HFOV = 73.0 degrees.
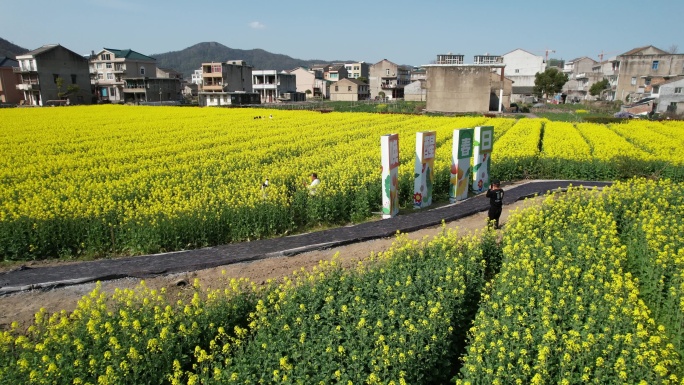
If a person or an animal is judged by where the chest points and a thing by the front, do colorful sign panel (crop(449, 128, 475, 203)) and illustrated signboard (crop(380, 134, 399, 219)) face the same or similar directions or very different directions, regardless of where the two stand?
same or similar directions

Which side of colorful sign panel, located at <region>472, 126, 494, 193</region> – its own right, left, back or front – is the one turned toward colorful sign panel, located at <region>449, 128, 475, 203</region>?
right

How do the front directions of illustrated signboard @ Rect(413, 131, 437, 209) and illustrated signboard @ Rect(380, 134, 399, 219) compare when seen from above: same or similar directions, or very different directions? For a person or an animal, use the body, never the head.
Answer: same or similar directions

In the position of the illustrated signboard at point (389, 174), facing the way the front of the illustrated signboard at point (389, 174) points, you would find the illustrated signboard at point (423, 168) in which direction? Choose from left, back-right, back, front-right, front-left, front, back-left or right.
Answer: left

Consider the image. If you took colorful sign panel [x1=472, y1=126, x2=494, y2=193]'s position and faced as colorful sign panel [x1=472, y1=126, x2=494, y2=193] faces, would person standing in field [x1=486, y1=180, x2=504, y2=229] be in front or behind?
in front

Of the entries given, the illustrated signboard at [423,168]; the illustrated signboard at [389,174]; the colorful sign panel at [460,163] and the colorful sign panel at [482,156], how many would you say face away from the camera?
0

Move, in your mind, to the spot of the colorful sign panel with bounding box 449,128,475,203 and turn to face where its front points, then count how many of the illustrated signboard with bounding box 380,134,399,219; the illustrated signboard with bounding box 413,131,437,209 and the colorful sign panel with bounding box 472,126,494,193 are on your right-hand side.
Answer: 2

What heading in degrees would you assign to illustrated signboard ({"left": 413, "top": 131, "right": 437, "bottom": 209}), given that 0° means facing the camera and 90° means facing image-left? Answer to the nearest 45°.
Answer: approximately 315°

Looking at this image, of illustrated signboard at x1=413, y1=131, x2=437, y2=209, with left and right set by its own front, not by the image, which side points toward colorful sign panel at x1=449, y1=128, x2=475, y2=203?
left

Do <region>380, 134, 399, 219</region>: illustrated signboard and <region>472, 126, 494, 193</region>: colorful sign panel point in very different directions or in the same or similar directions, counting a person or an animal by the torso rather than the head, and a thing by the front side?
same or similar directions

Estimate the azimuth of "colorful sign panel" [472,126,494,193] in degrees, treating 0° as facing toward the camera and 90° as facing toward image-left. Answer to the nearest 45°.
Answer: approximately 315°

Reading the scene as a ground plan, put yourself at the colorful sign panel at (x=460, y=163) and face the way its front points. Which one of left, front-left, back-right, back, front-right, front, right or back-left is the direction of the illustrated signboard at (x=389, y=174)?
right

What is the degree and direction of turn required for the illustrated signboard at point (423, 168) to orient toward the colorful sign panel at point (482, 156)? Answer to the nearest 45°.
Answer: approximately 90° to its left

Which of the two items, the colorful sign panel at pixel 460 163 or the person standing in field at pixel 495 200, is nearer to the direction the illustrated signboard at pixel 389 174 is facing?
the person standing in field

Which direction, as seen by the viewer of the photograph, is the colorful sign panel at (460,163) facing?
facing the viewer and to the right of the viewer
